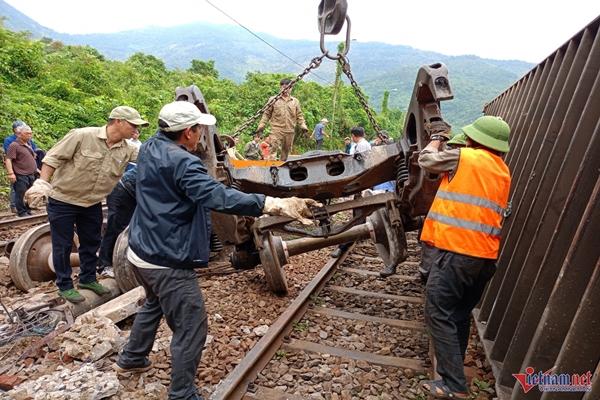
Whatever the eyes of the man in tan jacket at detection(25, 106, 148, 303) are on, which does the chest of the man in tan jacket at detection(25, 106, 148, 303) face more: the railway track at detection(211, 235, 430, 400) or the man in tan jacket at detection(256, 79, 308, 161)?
the railway track

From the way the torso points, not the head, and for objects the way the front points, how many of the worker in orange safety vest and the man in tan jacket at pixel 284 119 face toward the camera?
1

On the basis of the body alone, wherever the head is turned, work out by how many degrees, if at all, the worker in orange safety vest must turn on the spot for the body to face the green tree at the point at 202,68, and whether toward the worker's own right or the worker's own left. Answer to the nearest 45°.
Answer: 0° — they already face it

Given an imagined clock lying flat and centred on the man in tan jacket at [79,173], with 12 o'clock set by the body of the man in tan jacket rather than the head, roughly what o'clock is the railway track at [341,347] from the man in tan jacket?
The railway track is roughly at 12 o'clock from the man in tan jacket.

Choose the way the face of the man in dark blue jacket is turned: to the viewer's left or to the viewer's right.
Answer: to the viewer's right

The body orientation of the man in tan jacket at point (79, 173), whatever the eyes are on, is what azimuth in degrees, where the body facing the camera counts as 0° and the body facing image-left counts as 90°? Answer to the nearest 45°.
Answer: approximately 315°

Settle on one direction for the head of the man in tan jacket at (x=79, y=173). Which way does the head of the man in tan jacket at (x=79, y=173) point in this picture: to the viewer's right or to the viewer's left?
to the viewer's right

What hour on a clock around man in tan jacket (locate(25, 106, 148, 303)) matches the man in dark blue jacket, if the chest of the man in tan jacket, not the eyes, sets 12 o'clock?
The man in dark blue jacket is roughly at 1 o'clock from the man in tan jacket.

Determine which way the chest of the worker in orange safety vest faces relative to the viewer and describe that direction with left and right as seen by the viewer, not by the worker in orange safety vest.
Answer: facing away from the viewer and to the left of the viewer

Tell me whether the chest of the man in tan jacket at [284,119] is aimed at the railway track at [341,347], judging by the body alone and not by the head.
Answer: yes

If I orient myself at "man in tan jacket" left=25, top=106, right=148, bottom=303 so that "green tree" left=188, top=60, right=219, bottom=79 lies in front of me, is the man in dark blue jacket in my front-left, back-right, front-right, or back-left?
back-right
